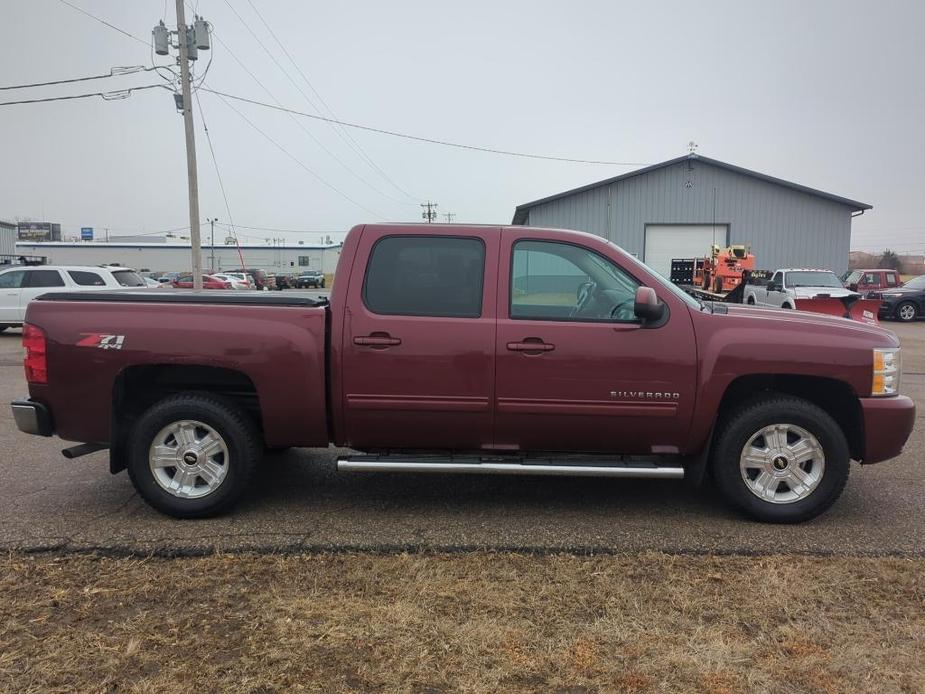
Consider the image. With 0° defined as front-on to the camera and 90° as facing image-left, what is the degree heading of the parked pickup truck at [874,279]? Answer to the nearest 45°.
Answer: approximately 45°

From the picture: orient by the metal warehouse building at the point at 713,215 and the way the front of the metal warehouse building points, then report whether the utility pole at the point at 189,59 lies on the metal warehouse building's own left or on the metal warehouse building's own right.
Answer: on the metal warehouse building's own right

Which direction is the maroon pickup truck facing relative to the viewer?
to the viewer's right

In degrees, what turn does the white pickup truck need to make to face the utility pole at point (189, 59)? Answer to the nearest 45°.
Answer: approximately 135° to its right

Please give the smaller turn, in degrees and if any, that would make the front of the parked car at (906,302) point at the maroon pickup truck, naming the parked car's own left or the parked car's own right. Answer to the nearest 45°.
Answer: approximately 45° to the parked car's own left

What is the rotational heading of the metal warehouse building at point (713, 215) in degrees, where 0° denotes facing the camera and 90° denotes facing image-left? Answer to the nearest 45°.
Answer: approximately 0°

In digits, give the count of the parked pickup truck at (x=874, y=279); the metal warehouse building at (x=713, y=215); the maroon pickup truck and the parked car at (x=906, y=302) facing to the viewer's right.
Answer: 1

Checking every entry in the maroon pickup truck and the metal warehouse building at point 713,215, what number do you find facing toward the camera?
1

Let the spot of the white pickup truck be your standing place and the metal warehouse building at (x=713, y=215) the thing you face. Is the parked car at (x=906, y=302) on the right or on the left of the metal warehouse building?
right

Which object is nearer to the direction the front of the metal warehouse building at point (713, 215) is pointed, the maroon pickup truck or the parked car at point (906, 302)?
the maroon pickup truck

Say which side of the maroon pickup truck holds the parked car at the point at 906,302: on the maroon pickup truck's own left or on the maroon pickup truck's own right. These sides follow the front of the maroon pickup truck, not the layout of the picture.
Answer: on the maroon pickup truck's own left

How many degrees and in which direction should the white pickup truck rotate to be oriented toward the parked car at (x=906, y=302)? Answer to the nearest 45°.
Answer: approximately 90° to its left

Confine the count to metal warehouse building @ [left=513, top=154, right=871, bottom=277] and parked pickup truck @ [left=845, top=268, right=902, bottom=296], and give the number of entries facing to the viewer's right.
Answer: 0

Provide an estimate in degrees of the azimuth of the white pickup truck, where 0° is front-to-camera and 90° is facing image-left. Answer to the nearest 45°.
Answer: approximately 315°
